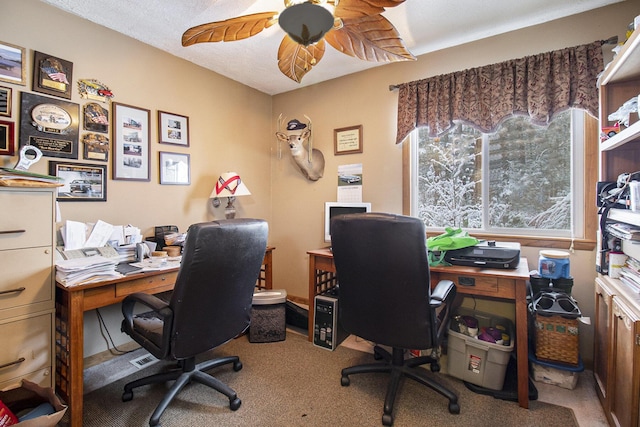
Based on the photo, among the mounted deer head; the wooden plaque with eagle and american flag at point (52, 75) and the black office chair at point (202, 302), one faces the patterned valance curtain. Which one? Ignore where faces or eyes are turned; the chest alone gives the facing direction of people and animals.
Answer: the wooden plaque with eagle and american flag

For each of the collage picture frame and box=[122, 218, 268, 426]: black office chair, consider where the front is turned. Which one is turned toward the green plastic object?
the collage picture frame

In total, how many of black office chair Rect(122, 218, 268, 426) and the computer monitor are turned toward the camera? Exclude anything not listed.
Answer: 1

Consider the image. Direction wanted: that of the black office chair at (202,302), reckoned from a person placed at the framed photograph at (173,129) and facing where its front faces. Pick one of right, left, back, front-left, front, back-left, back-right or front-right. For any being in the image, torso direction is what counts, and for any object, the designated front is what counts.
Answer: front-right

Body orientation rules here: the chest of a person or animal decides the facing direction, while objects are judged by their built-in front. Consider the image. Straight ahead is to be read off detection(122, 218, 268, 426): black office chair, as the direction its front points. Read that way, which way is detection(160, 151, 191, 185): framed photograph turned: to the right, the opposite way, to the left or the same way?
the opposite way

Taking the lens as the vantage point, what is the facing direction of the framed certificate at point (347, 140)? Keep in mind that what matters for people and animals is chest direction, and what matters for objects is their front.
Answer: facing the viewer and to the left of the viewer

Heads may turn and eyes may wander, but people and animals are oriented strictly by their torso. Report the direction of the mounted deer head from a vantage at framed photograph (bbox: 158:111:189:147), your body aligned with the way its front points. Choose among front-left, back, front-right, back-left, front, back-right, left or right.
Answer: front-left

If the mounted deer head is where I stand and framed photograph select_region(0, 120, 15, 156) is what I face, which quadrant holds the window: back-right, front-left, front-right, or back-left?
back-left

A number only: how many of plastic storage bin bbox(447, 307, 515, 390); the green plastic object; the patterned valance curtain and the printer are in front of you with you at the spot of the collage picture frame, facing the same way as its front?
4

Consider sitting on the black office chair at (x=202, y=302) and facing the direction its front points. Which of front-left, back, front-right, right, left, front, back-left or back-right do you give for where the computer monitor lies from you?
right

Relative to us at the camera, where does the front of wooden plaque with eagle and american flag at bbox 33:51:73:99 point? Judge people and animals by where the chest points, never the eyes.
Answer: facing the viewer and to the right of the viewer
